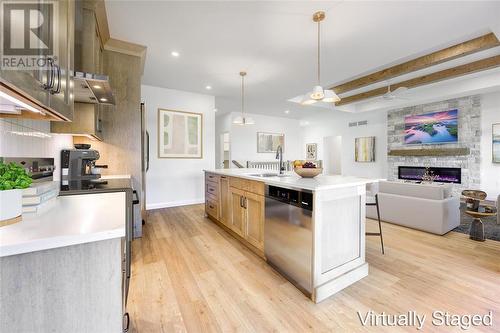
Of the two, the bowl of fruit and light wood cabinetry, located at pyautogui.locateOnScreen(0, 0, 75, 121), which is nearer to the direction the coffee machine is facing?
the bowl of fruit

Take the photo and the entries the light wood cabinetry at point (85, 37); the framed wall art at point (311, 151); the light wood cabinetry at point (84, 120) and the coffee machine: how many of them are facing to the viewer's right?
3

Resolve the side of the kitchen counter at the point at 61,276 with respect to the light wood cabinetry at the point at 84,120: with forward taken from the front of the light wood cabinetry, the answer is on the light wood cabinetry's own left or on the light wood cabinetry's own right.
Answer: on the light wood cabinetry's own right

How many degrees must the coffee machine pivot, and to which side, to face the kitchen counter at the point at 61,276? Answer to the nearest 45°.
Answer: approximately 90° to its right

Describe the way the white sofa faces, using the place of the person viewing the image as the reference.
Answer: facing away from the viewer and to the right of the viewer

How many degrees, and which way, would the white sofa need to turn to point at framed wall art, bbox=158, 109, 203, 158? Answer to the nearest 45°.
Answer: approximately 135° to its left
